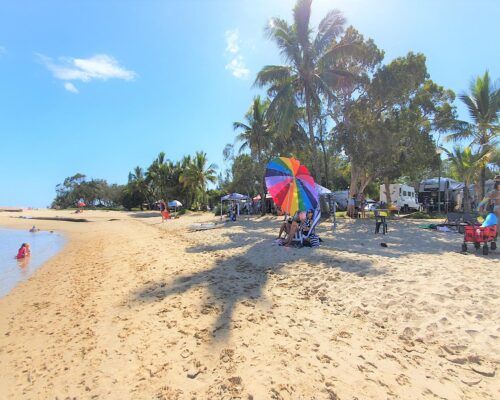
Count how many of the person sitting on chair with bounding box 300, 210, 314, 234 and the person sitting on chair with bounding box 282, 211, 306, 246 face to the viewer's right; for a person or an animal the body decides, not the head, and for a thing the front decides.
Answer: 0

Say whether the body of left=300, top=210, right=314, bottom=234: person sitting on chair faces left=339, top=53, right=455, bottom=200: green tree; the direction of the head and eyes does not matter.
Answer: no

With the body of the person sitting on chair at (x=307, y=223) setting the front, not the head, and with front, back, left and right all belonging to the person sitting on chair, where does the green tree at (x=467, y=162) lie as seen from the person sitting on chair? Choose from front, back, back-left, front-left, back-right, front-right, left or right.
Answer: back

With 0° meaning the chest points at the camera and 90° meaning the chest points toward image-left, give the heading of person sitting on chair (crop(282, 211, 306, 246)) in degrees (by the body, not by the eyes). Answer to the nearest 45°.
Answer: approximately 45°

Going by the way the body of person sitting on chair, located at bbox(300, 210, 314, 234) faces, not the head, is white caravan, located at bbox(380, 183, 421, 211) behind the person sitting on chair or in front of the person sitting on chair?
behind

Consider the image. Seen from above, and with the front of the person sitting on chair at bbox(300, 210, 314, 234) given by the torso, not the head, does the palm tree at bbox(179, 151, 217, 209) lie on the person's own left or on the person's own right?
on the person's own right

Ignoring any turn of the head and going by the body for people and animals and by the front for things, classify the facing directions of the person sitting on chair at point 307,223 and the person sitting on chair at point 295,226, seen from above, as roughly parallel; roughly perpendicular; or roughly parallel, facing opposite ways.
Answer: roughly parallel

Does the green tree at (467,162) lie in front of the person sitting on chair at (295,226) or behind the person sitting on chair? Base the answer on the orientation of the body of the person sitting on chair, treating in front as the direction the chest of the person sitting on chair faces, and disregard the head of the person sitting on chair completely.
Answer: behind

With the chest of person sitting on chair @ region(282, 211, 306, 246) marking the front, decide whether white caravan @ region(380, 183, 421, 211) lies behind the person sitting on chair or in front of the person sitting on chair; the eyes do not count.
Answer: behind

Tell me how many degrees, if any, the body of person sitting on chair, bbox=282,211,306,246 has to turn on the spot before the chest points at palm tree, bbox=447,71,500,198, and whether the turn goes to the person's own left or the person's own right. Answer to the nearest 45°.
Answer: approximately 180°

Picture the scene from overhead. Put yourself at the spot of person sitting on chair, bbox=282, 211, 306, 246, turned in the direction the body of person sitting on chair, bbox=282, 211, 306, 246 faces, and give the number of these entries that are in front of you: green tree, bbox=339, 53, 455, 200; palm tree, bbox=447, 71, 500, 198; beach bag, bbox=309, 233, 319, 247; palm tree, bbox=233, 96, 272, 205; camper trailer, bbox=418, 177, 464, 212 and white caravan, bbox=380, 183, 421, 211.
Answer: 0

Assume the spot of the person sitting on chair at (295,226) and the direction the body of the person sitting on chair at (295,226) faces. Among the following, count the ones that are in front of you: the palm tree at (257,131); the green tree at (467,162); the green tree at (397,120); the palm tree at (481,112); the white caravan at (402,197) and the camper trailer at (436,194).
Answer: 0

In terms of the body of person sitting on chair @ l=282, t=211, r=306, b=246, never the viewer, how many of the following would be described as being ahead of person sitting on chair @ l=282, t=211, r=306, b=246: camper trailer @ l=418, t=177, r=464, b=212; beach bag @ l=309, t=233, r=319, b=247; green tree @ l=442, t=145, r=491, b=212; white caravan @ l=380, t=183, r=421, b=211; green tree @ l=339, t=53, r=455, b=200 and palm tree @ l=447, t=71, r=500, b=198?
0

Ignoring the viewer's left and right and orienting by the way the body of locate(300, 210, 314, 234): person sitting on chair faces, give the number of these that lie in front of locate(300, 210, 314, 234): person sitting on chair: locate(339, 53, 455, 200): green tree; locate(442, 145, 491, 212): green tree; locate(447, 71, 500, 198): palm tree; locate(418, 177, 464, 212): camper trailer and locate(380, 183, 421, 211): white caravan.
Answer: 0

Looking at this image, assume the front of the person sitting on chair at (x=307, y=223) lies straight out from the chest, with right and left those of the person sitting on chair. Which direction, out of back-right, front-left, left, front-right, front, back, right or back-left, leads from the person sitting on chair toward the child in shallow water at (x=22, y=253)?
front-right
